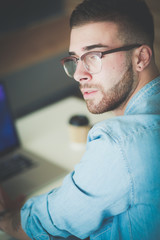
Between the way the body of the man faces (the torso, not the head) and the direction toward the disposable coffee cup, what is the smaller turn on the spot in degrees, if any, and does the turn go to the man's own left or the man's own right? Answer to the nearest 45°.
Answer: approximately 45° to the man's own right

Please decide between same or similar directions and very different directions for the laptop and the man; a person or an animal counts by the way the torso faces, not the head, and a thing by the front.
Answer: very different directions

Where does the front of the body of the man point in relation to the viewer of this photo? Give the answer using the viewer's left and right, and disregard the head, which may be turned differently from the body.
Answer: facing away from the viewer and to the left of the viewer

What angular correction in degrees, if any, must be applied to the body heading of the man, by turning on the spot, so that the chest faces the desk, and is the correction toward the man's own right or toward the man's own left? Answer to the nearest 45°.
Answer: approximately 45° to the man's own right

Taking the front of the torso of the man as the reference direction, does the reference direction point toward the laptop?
yes
